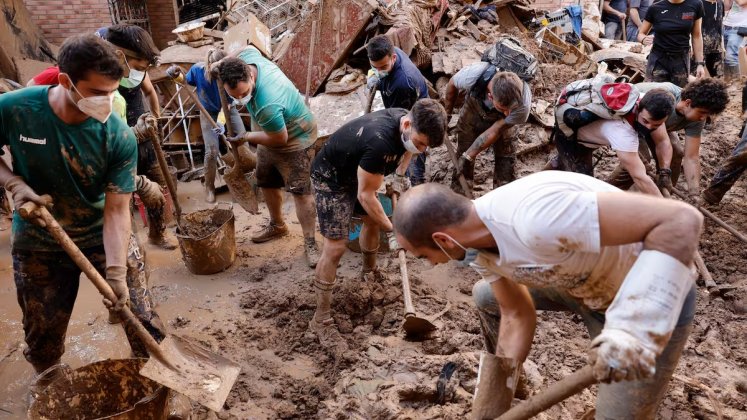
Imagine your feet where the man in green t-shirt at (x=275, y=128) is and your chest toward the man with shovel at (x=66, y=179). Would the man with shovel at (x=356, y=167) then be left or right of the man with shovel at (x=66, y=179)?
left

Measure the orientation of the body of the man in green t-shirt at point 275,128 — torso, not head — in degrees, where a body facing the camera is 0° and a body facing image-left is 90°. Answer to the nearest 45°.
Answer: approximately 45°

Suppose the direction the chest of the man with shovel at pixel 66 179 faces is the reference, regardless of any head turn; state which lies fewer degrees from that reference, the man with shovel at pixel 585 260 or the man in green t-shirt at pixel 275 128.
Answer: the man with shovel

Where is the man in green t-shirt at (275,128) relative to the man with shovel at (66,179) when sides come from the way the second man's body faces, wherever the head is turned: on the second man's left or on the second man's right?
on the second man's left

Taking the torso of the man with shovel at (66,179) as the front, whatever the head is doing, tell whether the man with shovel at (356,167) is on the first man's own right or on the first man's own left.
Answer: on the first man's own left

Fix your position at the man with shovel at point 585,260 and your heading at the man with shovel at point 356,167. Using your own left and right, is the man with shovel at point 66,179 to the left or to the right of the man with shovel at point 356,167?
left

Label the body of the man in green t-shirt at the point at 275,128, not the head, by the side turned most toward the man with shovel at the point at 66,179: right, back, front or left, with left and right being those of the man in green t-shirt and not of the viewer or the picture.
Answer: front

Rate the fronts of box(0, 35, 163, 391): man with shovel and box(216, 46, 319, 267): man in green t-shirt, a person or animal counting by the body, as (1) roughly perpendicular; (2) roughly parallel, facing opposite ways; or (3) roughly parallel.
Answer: roughly perpendicular

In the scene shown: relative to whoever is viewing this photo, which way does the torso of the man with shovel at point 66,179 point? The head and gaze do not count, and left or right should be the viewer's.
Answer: facing the viewer and to the right of the viewer

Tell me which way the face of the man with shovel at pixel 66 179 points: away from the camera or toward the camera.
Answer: toward the camera
